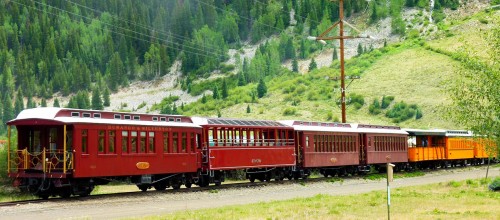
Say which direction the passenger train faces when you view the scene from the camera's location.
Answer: facing away from the viewer and to the right of the viewer
